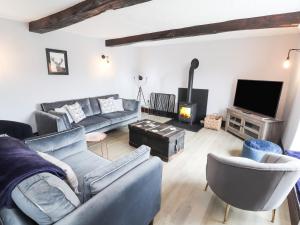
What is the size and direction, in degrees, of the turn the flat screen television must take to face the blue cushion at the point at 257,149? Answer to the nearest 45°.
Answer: approximately 45° to its left

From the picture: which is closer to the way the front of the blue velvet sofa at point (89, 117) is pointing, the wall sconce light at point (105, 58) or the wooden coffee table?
the wooden coffee table

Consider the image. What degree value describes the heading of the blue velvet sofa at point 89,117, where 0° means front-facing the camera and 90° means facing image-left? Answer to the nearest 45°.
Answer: approximately 315°

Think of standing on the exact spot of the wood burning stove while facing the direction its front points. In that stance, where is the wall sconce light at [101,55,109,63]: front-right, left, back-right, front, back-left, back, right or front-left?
front-right

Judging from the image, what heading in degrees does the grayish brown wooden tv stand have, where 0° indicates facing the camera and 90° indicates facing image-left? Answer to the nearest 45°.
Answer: approximately 45°

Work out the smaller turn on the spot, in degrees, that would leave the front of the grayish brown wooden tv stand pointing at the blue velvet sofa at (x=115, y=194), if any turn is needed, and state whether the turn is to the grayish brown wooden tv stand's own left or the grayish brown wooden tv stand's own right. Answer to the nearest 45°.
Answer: approximately 45° to the grayish brown wooden tv stand's own left
